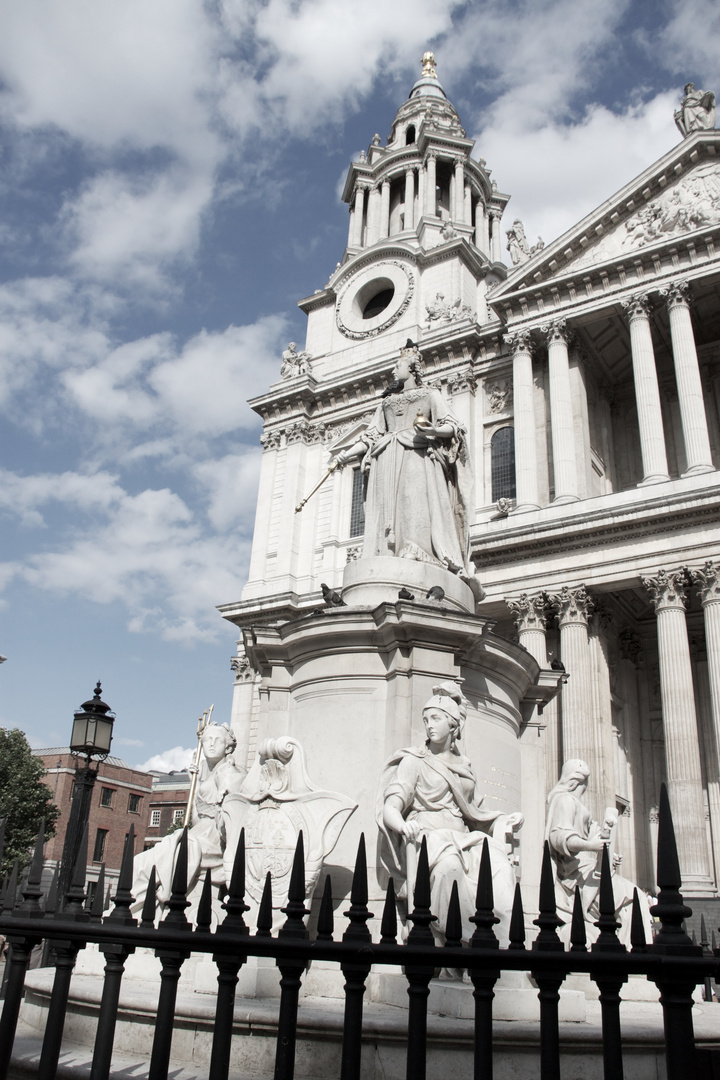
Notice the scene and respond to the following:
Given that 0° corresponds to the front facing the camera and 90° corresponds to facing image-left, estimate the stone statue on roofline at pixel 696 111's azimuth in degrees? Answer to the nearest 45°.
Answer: approximately 45°

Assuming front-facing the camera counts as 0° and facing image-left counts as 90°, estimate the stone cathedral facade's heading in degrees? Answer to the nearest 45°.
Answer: approximately 45°

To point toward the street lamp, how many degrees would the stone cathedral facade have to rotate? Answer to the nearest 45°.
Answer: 0° — it already faces it

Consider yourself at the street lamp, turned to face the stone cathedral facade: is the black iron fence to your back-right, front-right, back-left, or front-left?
back-right

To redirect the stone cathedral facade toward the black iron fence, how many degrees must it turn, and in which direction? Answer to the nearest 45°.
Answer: approximately 45° to its left
